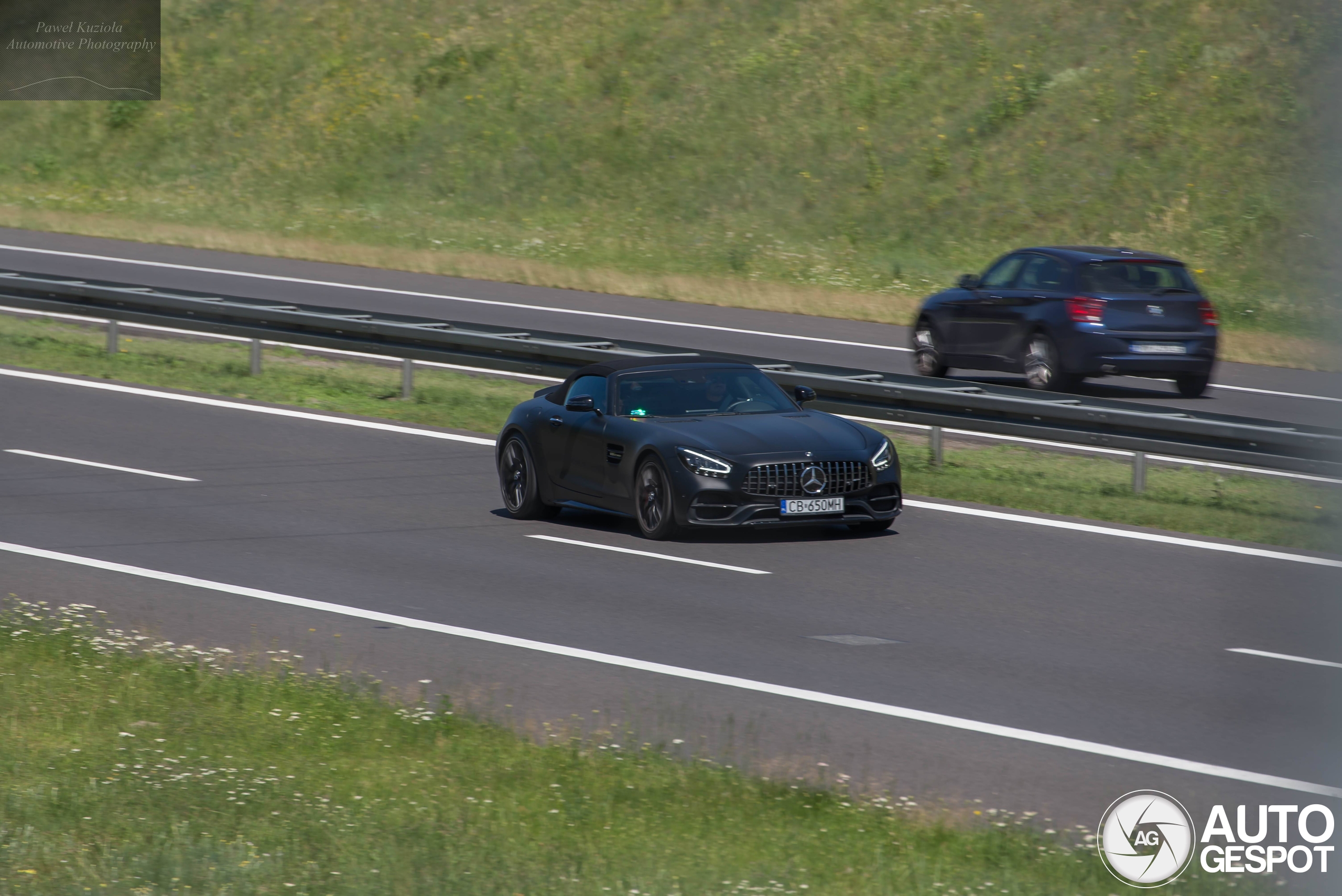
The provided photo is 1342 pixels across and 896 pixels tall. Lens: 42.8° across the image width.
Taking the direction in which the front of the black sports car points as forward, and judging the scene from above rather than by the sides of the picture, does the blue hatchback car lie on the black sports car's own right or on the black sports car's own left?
on the black sports car's own left

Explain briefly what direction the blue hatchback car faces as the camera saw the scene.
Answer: facing away from the viewer and to the left of the viewer

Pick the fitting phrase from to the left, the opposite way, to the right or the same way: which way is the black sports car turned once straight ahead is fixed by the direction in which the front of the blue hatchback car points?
the opposite way

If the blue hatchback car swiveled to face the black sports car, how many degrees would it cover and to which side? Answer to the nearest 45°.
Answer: approximately 135° to its left

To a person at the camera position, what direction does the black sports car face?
facing the viewer and to the right of the viewer
